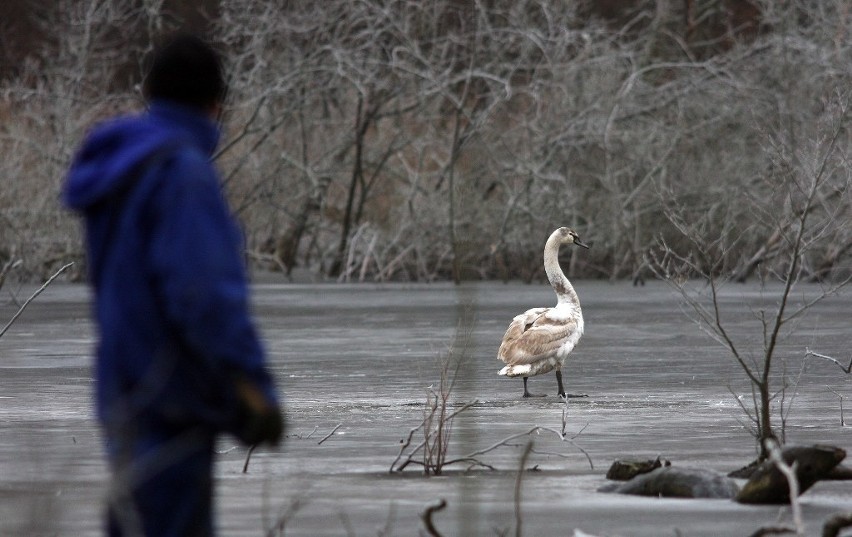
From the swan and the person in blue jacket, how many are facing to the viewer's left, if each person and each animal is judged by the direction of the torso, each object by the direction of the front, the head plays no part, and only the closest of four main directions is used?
0

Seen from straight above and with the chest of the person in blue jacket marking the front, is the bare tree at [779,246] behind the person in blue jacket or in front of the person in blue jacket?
in front

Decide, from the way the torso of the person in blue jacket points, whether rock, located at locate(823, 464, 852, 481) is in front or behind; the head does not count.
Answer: in front

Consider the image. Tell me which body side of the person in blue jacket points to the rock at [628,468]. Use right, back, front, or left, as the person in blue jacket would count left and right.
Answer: front

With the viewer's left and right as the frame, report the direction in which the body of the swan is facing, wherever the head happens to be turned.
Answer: facing to the right of the viewer

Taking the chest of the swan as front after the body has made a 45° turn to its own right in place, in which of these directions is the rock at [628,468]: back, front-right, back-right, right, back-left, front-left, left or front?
front-right

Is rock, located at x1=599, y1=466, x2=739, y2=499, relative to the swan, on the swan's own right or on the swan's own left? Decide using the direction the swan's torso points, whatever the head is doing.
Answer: on the swan's own right

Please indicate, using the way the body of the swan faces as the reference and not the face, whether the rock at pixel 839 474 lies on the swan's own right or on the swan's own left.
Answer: on the swan's own right

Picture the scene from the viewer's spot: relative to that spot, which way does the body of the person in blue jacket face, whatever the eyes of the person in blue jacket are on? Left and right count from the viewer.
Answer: facing away from the viewer and to the right of the viewer

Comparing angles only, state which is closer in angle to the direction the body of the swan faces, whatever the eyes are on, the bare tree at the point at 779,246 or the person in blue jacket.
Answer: the bare tree
